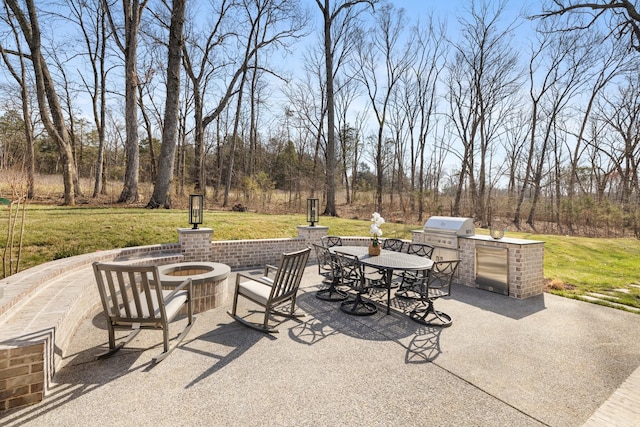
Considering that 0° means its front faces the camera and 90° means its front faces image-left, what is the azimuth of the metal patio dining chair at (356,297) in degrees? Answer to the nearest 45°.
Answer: approximately 225°

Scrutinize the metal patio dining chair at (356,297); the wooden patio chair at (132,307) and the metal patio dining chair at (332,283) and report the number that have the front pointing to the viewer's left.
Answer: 0

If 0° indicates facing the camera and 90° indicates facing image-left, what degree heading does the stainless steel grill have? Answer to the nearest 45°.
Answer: approximately 45°

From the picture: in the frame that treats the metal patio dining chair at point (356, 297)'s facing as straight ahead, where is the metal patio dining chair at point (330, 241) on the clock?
the metal patio dining chair at point (330, 241) is roughly at 10 o'clock from the metal patio dining chair at point (356, 297).

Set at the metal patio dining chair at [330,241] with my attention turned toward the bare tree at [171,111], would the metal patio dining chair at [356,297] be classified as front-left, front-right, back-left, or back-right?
back-left

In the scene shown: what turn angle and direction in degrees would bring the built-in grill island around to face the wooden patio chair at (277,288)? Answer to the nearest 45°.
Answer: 0° — it already faces it

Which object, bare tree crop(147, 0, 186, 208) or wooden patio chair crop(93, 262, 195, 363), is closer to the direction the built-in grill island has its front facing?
the wooden patio chair

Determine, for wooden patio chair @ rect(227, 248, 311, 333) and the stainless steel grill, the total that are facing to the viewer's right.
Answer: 0

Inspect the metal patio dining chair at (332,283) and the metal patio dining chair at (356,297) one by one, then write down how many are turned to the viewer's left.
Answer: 0

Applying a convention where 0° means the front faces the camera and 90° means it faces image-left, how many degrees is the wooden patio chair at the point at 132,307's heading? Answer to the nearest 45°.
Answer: approximately 225°

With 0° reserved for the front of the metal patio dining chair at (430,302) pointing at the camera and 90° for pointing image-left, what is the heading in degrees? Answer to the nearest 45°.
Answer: approximately 135°

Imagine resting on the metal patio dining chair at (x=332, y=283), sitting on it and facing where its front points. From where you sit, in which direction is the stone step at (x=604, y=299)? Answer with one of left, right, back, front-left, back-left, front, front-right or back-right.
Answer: front-right

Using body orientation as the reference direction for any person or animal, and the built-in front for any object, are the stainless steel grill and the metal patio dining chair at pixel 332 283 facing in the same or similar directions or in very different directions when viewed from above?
very different directions

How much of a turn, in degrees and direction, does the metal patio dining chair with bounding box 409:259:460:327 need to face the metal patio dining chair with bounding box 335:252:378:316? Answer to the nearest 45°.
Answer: approximately 45° to its left
